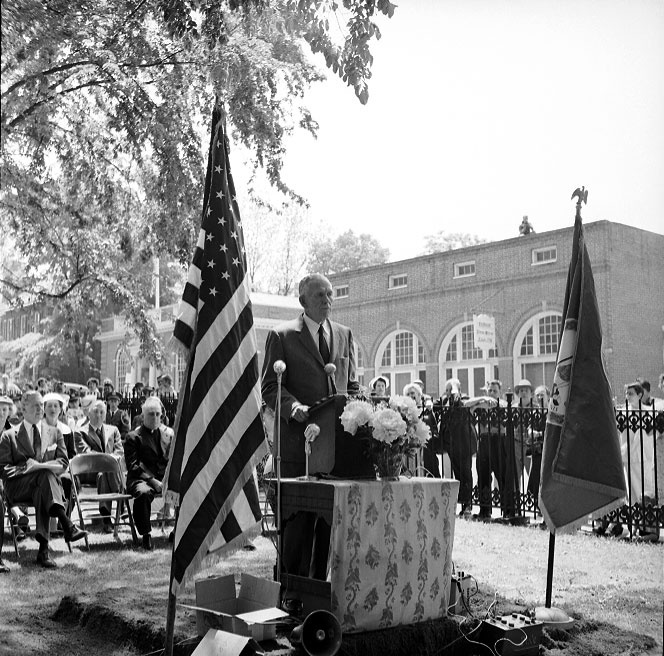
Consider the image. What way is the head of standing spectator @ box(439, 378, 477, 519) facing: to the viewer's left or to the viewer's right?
to the viewer's left

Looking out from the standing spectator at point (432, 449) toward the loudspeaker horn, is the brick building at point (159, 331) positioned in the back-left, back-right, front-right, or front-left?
back-right

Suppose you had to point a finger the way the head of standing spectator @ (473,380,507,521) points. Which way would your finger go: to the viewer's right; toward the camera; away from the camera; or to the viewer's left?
toward the camera

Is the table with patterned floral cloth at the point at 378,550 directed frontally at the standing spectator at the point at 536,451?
no

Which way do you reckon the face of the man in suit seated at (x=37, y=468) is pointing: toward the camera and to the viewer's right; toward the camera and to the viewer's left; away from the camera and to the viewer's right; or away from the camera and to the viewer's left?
toward the camera and to the viewer's right

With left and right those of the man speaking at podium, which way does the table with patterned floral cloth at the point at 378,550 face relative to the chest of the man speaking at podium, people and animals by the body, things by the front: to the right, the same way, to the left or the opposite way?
the same way

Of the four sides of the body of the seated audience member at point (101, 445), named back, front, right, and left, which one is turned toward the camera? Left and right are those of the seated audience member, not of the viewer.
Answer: front

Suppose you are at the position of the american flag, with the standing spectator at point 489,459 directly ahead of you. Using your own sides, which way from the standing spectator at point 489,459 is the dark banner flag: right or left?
right

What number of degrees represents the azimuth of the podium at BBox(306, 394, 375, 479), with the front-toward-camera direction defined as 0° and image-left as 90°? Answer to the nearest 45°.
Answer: approximately 315°

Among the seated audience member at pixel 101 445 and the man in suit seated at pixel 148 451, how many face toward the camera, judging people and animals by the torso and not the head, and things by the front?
2

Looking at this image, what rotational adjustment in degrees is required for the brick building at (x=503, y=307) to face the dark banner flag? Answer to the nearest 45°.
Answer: approximately 45° to its left

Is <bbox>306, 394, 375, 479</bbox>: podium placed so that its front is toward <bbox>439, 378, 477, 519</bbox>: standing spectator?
no

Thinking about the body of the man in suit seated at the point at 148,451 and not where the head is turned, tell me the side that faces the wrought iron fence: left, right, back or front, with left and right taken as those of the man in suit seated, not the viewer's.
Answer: left

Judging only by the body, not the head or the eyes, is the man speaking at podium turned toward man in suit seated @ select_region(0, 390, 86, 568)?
no

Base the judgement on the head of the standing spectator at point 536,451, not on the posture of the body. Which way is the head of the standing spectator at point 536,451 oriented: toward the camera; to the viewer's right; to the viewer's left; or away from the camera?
toward the camera

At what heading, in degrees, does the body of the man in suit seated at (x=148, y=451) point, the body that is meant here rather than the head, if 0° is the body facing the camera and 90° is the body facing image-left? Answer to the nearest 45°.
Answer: approximately 0°
